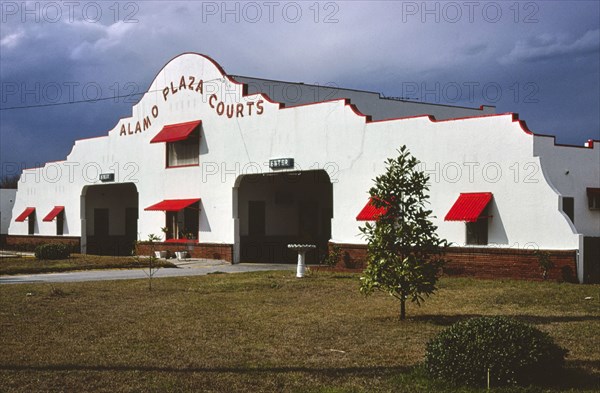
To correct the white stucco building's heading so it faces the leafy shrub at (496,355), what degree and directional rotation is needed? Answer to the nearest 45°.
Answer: approximately 45° to its left

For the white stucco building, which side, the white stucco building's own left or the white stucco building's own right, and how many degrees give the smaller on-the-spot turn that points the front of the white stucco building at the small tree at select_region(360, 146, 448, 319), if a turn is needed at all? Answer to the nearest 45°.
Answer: approximately 45° to the white stucco building's own left

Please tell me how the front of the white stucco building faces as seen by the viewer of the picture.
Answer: facing the viewer and to the left of the viewer

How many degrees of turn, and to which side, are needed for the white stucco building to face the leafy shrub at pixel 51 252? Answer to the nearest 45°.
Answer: approximately 45° to its right
